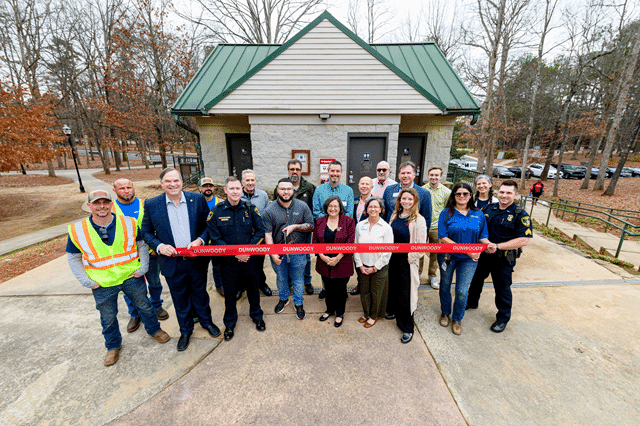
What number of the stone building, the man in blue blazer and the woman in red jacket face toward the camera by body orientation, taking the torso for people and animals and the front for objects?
3

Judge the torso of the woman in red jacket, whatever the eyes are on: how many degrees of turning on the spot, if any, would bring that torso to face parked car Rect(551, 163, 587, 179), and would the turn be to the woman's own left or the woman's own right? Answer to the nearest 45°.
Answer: approximately 135° to the woman's own left

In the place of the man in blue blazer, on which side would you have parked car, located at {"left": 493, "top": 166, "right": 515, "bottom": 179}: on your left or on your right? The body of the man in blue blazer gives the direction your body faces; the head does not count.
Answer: on your left

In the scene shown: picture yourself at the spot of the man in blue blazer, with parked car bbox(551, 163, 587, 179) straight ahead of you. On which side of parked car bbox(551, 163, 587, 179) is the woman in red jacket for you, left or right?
right

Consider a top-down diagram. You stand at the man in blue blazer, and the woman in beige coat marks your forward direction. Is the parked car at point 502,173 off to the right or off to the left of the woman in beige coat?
left

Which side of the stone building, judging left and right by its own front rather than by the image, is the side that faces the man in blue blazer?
front

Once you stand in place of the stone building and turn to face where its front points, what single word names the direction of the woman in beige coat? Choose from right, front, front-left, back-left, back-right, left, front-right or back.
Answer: front

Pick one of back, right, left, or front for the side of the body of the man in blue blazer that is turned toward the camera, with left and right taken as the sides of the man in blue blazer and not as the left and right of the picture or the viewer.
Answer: front

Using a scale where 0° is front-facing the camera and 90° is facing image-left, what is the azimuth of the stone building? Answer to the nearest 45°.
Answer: approximately 0°

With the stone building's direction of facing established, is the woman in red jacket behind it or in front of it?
in front

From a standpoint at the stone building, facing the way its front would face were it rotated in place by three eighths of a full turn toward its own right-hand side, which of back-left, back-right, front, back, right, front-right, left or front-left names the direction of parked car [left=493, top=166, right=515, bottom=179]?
right

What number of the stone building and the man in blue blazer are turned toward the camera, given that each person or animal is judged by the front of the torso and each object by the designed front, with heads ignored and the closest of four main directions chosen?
2

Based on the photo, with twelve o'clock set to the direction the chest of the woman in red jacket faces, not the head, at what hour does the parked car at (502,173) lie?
The parked car is roughly at 7 o'clock from the woman in red jacket.
